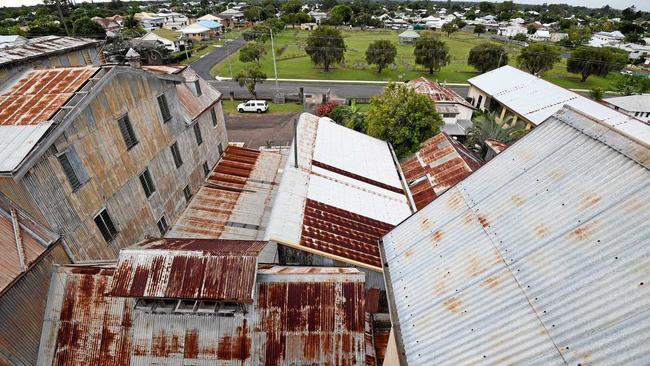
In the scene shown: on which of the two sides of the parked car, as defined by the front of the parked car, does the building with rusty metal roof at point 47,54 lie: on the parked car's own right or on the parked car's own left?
on the parked car's own left

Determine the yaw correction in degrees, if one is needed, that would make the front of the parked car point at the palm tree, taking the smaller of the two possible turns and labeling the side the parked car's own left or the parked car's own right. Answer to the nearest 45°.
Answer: approximately 135° to the parked car's own left

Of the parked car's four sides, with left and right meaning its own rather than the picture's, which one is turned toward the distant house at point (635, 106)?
back

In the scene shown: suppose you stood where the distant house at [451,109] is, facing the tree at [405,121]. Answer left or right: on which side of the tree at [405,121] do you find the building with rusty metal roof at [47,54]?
right

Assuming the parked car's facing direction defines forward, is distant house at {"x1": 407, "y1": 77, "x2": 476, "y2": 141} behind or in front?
behind

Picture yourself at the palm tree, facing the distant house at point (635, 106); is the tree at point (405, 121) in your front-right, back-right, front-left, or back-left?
back-left

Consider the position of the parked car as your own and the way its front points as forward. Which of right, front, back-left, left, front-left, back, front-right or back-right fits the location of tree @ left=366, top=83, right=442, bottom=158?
back-left

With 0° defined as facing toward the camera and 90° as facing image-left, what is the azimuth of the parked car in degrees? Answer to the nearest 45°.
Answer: approximately 90°
